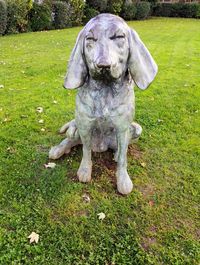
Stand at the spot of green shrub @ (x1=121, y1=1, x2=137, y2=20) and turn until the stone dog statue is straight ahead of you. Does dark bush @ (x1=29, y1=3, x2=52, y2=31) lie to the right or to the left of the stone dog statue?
right

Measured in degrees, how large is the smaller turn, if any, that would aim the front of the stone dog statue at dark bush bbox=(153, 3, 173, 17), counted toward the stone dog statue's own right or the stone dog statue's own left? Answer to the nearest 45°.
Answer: approximately 180°

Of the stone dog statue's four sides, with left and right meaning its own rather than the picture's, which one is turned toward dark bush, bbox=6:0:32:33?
back

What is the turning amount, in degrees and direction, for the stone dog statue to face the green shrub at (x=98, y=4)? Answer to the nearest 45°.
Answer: approximately 180°

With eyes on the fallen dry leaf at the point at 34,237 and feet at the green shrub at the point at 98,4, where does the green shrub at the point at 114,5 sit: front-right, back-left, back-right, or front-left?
back-left

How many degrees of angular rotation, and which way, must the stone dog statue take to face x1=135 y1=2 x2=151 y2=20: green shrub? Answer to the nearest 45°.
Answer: approximately 180°

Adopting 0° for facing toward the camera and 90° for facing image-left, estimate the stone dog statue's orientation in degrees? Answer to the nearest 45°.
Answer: approximately 0°

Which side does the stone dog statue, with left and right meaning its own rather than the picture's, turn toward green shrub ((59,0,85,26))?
back

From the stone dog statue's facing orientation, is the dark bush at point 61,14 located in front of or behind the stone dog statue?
behind

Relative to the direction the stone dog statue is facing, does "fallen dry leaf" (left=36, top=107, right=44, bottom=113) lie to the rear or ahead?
to the rear

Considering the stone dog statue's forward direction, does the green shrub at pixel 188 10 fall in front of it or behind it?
behind

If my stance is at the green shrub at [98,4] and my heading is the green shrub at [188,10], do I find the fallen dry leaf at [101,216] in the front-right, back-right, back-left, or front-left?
back-right
